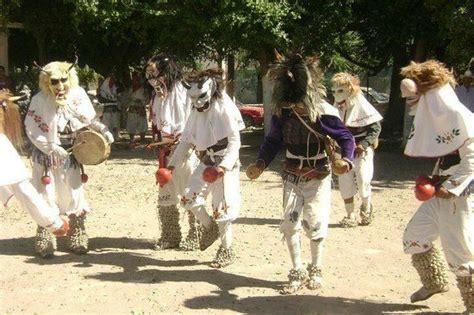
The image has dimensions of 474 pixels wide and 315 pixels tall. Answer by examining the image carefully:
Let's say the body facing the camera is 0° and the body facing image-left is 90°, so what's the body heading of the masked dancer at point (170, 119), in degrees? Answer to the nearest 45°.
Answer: approximately 45°

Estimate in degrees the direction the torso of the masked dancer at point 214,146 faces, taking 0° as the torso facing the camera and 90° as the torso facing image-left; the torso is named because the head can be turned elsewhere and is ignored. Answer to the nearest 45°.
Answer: approximately 45°

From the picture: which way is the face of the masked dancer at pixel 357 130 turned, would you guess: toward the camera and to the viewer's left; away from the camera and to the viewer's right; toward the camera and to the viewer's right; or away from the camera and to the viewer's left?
toward the camera and to the viewer's left

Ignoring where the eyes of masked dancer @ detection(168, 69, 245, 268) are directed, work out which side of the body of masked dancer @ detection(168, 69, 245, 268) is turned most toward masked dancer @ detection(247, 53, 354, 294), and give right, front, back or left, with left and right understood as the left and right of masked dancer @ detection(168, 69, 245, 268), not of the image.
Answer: left

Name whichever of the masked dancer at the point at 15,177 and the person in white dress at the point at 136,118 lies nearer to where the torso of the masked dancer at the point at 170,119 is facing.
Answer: the masked dancer

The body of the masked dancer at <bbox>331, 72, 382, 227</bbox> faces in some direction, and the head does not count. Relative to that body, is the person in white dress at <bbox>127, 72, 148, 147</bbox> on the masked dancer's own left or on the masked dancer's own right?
on the masked dancer's own right

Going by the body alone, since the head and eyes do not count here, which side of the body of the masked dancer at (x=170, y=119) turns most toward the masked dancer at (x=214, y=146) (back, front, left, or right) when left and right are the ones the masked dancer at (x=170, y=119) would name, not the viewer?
left

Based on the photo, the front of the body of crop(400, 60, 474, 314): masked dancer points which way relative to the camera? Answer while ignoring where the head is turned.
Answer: to the viewer's left

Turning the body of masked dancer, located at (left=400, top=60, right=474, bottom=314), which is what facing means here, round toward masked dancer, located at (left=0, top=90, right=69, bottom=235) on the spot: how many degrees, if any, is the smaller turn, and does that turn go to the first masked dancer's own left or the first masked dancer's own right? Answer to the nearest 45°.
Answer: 0° — they already face them

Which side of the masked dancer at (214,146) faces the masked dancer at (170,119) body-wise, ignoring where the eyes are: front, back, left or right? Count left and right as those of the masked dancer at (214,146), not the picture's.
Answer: right

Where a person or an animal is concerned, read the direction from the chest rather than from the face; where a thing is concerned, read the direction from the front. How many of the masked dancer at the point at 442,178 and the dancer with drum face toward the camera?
1

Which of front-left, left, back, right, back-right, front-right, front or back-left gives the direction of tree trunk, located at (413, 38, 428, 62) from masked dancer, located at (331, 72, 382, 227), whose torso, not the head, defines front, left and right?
back-right
